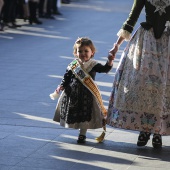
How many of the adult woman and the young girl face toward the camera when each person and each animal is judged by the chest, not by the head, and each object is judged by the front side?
2

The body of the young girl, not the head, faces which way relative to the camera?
toward the camera

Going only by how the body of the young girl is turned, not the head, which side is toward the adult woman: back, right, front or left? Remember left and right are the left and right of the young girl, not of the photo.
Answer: left

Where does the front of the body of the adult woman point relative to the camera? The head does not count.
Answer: toward the camera

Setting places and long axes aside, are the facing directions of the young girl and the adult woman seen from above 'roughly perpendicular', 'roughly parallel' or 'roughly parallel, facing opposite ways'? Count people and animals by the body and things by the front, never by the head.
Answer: roughly parallel

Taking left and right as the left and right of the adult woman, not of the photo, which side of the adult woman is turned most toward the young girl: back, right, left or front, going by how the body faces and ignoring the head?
right
